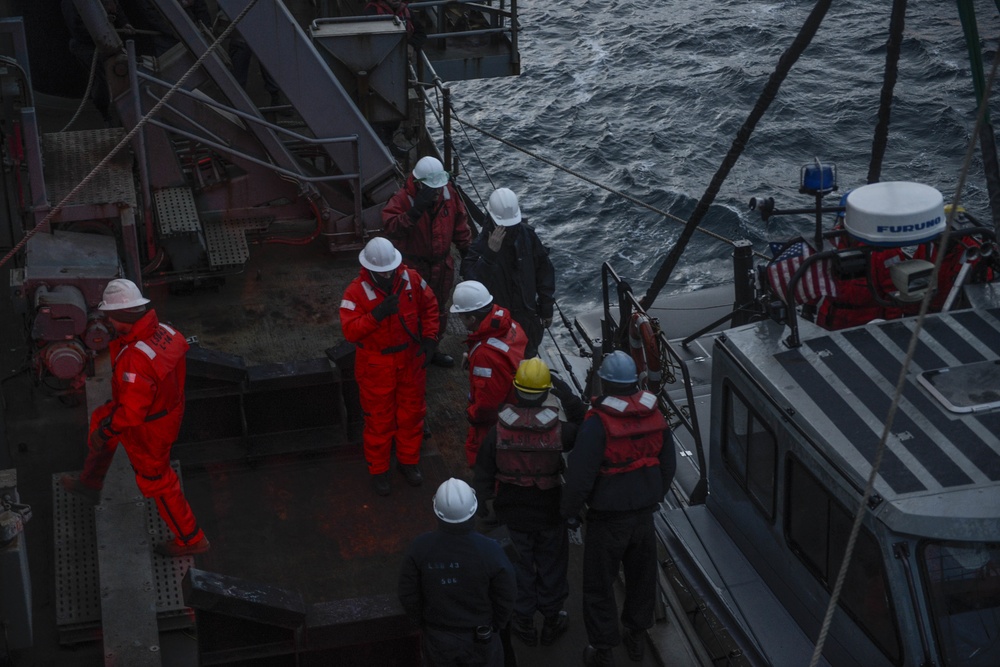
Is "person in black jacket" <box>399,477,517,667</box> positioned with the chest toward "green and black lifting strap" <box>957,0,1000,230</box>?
no

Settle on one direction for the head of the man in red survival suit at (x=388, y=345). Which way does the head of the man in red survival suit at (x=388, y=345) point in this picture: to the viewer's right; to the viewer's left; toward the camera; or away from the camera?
toward the camera

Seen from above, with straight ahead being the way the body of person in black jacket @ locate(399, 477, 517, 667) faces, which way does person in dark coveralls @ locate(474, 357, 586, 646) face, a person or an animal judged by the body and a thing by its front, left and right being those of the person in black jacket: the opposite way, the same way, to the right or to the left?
the same way

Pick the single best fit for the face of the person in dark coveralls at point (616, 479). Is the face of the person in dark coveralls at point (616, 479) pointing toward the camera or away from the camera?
away from the camera

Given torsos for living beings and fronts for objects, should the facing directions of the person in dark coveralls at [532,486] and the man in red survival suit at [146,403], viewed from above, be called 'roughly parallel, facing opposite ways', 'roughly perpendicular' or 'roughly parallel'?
roughly perpendicular

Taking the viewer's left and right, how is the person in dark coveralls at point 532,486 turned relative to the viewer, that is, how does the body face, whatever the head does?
facing away from the viewer

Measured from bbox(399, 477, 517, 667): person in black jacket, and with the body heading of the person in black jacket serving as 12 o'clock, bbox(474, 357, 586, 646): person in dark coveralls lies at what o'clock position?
The person in dark coveralls is roughly at 1 o'clock from the person in black jacket.

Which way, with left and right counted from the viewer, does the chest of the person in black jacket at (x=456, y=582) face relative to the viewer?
facing away from the viewer

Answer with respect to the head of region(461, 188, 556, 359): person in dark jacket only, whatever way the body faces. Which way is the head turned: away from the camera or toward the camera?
toward the camera

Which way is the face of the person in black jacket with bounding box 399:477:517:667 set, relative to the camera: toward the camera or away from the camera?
away from the camera

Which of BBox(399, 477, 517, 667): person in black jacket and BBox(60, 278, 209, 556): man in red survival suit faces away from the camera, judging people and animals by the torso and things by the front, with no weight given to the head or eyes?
the person in black jacket
